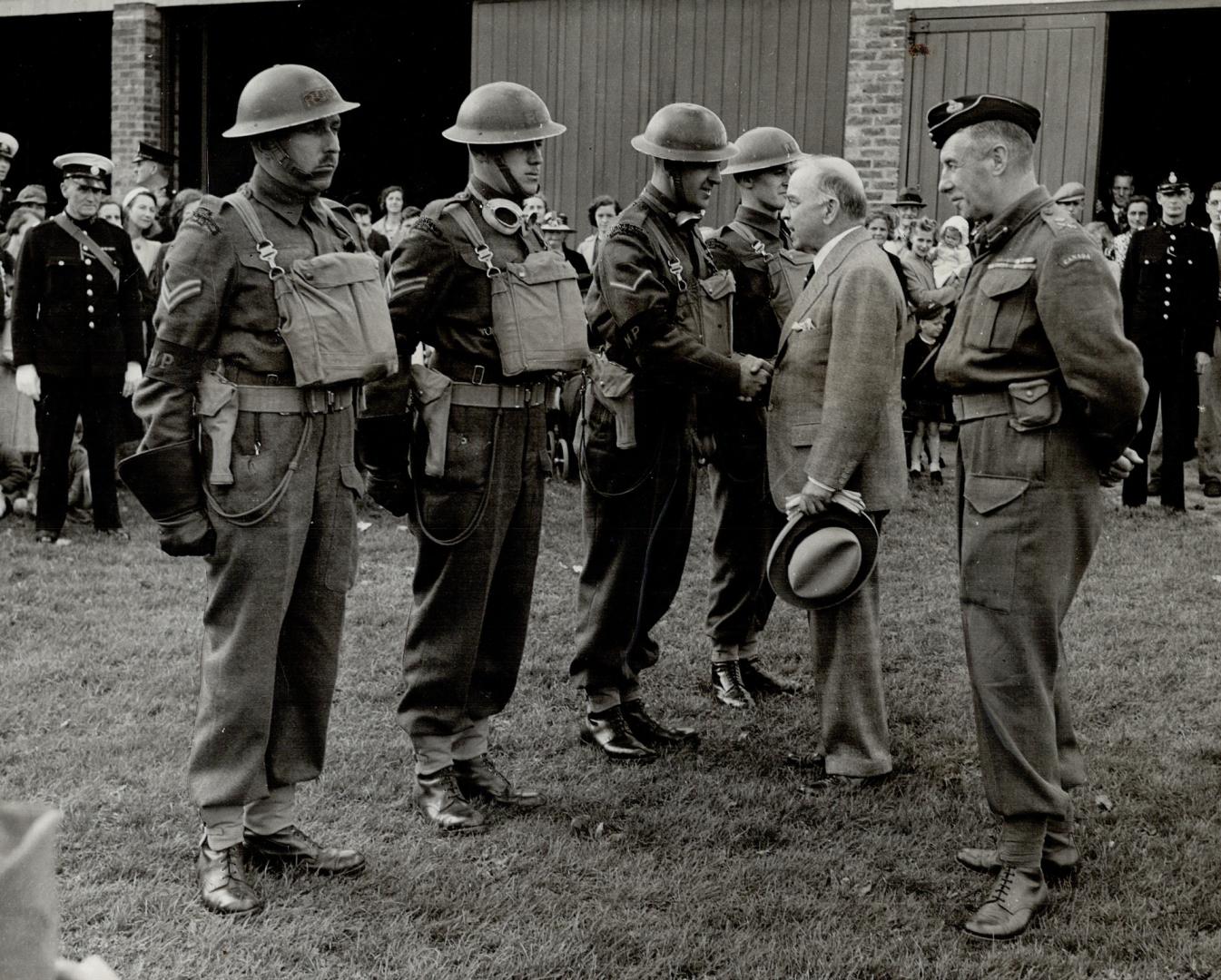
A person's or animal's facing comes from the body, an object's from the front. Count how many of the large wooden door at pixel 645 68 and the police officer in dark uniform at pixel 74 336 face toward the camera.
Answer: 2

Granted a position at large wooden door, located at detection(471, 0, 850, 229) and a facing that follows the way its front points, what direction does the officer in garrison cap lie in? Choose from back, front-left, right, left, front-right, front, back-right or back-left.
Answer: front

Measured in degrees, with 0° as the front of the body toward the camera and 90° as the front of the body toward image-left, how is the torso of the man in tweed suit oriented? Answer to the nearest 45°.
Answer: approximately 90°

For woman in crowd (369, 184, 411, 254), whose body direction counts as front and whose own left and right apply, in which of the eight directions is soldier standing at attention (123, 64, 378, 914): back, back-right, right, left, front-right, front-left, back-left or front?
front

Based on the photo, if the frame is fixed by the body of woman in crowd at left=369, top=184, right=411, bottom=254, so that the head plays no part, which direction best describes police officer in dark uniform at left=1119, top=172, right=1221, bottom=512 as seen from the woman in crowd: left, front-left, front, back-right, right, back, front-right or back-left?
front-left

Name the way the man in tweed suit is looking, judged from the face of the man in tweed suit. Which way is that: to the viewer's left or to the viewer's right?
to the viewer's left

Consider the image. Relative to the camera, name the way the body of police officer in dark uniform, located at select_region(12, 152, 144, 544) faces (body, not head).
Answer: toward the camera

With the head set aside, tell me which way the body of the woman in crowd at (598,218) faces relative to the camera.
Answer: toward the camera

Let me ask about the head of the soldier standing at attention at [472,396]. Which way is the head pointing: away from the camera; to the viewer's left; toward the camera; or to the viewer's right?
to the viewer's right

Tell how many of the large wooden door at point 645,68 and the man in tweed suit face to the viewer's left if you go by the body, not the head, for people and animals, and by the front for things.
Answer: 1

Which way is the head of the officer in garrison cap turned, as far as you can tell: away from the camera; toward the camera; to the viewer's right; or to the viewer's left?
to the viewer's left

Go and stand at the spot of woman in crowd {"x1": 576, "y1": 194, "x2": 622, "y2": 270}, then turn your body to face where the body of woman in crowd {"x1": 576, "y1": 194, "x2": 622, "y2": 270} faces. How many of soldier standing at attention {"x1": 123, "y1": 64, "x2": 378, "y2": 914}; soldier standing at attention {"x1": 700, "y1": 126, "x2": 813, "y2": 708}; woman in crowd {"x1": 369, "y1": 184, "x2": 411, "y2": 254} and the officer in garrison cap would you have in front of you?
3

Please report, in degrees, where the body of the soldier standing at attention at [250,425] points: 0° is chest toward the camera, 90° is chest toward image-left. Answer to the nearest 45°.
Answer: approximately 315°

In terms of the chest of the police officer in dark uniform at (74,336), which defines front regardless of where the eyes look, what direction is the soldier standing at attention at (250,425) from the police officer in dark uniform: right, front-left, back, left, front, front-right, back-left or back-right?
front

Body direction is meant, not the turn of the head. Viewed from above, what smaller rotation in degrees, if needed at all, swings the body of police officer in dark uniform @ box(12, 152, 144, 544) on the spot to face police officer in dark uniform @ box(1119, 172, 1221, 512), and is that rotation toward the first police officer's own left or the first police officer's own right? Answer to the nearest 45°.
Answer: approximately 90° to the first police officer's own left
